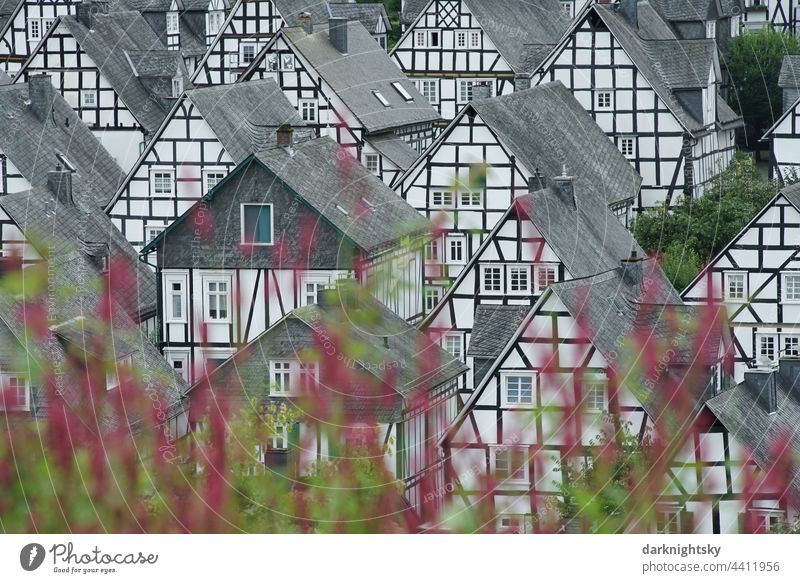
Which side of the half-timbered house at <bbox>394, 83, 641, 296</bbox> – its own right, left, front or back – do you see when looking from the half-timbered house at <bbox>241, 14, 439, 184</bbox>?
right

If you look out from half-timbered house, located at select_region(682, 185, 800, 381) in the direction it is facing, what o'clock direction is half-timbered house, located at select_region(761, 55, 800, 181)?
half-timbered house, located at select_region(761, 55, 800, 181) is roughly at 6 o'clock from half-timbered house, located at select_region(682, 185, 800, 381).

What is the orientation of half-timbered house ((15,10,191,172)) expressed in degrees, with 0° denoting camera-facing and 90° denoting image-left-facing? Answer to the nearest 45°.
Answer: approximately 45°

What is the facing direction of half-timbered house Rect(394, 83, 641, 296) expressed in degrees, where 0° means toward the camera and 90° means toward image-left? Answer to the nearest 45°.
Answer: approximately 45°

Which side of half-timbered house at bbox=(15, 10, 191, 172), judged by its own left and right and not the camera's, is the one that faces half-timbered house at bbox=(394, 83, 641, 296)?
left

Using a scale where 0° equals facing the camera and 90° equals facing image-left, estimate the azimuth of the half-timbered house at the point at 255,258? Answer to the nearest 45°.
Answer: approximately 45°

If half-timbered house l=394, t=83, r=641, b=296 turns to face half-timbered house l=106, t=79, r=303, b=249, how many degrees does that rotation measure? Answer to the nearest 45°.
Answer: approximately 45° to its right

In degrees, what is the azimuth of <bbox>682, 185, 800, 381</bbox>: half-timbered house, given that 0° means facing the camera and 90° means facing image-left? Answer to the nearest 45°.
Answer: approximately 0°

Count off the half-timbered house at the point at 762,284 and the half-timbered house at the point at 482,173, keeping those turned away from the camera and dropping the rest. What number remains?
0
